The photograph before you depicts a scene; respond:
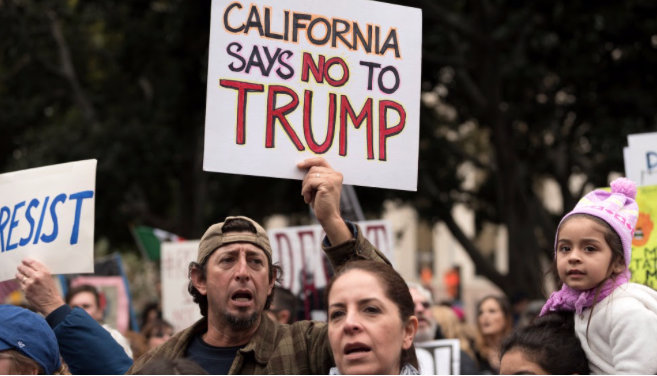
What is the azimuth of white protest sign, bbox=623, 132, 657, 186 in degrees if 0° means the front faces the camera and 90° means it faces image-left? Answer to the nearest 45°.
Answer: approximately 0°

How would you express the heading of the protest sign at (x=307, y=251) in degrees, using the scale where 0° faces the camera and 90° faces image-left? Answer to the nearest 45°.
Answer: approximately 0°

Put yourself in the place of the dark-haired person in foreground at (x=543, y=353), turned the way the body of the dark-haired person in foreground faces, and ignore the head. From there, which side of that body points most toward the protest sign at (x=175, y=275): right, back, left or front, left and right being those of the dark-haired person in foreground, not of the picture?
right

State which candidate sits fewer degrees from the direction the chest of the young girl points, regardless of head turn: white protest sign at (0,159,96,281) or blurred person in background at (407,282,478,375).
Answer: the white protest sign

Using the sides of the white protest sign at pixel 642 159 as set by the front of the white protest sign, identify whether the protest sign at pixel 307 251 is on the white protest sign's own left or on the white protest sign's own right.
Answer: on the white protest sign's own right

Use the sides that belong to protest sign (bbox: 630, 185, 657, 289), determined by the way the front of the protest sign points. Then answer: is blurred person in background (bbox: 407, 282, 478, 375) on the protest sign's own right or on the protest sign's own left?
on the protest sign's own right

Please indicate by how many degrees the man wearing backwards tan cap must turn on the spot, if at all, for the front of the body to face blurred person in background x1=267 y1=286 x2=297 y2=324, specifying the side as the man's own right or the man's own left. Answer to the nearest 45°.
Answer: approximately 180°

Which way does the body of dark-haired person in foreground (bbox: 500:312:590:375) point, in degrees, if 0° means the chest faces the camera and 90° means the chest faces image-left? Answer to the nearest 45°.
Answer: approximately 45°
